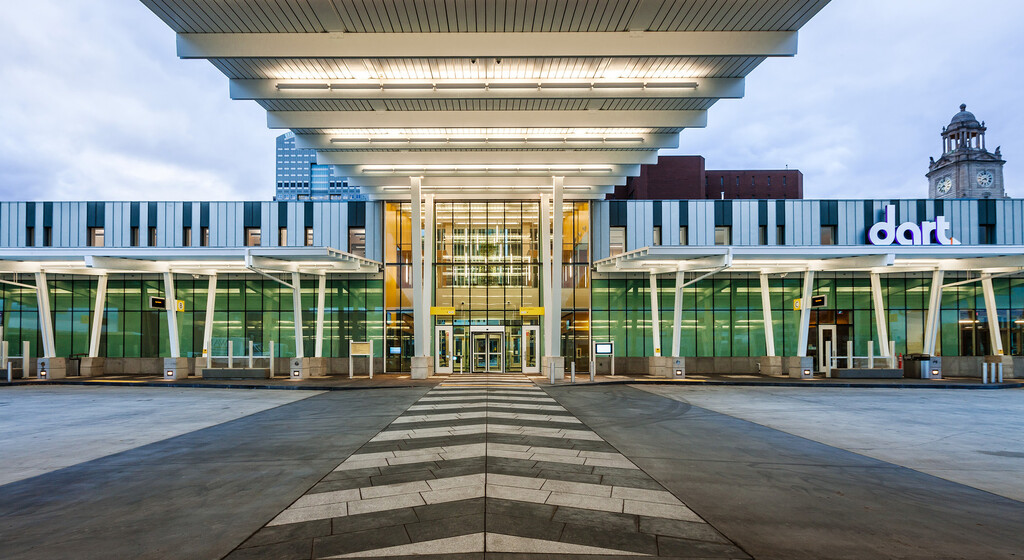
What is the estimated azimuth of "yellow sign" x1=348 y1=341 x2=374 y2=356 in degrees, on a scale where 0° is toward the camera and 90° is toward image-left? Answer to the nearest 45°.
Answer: approximately 0°
